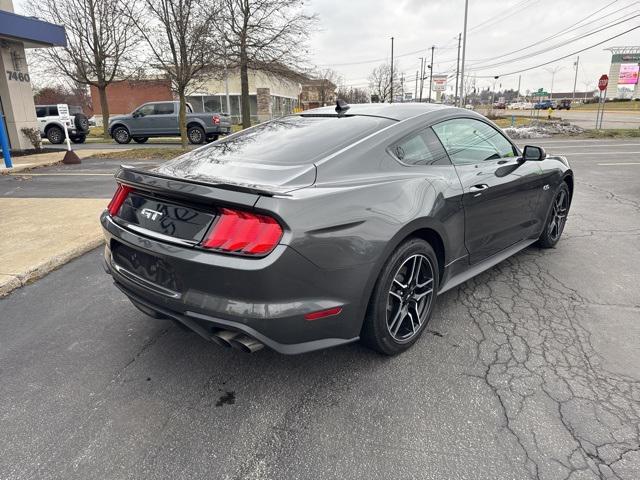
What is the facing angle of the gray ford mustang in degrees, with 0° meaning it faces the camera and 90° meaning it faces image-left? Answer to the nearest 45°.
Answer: approximately 225°

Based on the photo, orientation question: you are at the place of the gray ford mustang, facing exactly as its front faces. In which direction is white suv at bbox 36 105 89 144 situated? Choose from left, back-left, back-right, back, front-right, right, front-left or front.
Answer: left

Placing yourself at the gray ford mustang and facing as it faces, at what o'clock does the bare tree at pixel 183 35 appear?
The bare tree is roughly at 10 o'clock from the gray ford mustang.

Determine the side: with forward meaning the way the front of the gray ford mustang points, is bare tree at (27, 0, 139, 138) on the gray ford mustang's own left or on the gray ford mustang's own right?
on the gray ford mustang's own left

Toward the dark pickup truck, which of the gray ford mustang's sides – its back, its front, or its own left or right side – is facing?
left

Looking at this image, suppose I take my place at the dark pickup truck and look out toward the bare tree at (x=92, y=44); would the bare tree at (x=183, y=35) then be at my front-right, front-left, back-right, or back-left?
back-left

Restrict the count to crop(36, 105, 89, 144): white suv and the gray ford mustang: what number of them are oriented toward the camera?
0

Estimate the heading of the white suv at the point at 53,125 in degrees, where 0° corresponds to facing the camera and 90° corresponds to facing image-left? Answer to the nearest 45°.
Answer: approximately 135°

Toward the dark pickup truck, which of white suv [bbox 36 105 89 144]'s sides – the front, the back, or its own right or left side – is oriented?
back
